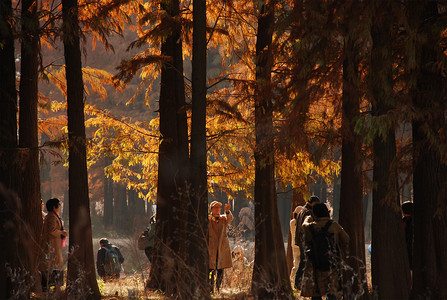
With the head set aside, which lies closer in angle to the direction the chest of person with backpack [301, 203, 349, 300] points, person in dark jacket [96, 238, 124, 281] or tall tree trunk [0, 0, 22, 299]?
the person in dark jacket

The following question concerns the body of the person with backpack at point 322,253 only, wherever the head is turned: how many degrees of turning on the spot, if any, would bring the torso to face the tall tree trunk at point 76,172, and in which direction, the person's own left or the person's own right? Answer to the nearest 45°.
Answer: approximately 90° to the person's own left

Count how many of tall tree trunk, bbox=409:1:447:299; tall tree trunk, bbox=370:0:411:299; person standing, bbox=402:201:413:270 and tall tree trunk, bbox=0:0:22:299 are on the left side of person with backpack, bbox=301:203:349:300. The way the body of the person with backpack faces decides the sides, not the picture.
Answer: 1

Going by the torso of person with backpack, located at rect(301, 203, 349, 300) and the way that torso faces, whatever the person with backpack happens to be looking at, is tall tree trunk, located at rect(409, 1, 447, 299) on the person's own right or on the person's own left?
on the person's own right

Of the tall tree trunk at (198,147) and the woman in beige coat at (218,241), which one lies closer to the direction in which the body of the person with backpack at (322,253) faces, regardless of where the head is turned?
the woman in beige coat

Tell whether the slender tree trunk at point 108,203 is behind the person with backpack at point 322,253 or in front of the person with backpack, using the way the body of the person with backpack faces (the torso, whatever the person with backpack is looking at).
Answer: in front

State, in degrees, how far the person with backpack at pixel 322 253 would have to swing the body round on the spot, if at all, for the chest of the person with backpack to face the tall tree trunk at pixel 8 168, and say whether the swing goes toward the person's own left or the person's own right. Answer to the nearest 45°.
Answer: approximately 90° to the person's own left

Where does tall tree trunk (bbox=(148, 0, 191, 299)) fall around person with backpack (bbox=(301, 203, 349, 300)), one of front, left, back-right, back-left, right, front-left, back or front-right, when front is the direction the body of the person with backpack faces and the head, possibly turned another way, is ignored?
front-left

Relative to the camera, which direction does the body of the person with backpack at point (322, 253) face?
away from the camera

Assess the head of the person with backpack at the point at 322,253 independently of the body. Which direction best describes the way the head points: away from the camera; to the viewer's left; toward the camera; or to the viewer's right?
away from the camera

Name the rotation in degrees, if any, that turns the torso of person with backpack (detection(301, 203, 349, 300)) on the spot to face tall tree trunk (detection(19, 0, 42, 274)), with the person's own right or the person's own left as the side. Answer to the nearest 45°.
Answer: approximately 90° to the person's own left

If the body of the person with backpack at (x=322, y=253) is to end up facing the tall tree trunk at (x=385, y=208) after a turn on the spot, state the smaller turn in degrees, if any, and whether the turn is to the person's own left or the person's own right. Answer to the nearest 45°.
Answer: approximately 45° to the person's own right
